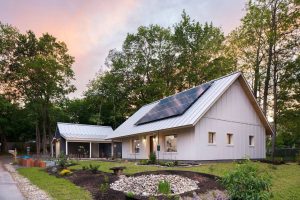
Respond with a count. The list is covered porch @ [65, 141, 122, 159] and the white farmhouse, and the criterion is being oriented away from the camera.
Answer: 0

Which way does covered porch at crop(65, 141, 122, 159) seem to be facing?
toward the camera

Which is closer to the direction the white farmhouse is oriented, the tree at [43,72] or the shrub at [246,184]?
the shrub

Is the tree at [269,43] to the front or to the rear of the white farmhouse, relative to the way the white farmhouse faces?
to the rear

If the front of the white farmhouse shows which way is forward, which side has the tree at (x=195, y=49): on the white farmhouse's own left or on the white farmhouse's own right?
on the white farmhouse's own right

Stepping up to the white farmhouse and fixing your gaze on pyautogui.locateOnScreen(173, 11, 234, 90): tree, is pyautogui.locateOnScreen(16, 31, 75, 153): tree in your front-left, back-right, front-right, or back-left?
front-left

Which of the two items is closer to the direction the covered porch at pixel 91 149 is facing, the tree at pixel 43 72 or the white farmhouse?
the white farmhouse

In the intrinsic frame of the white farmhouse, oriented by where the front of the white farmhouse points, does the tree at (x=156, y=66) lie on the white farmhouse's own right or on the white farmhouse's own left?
on the white farmhouse's own right
